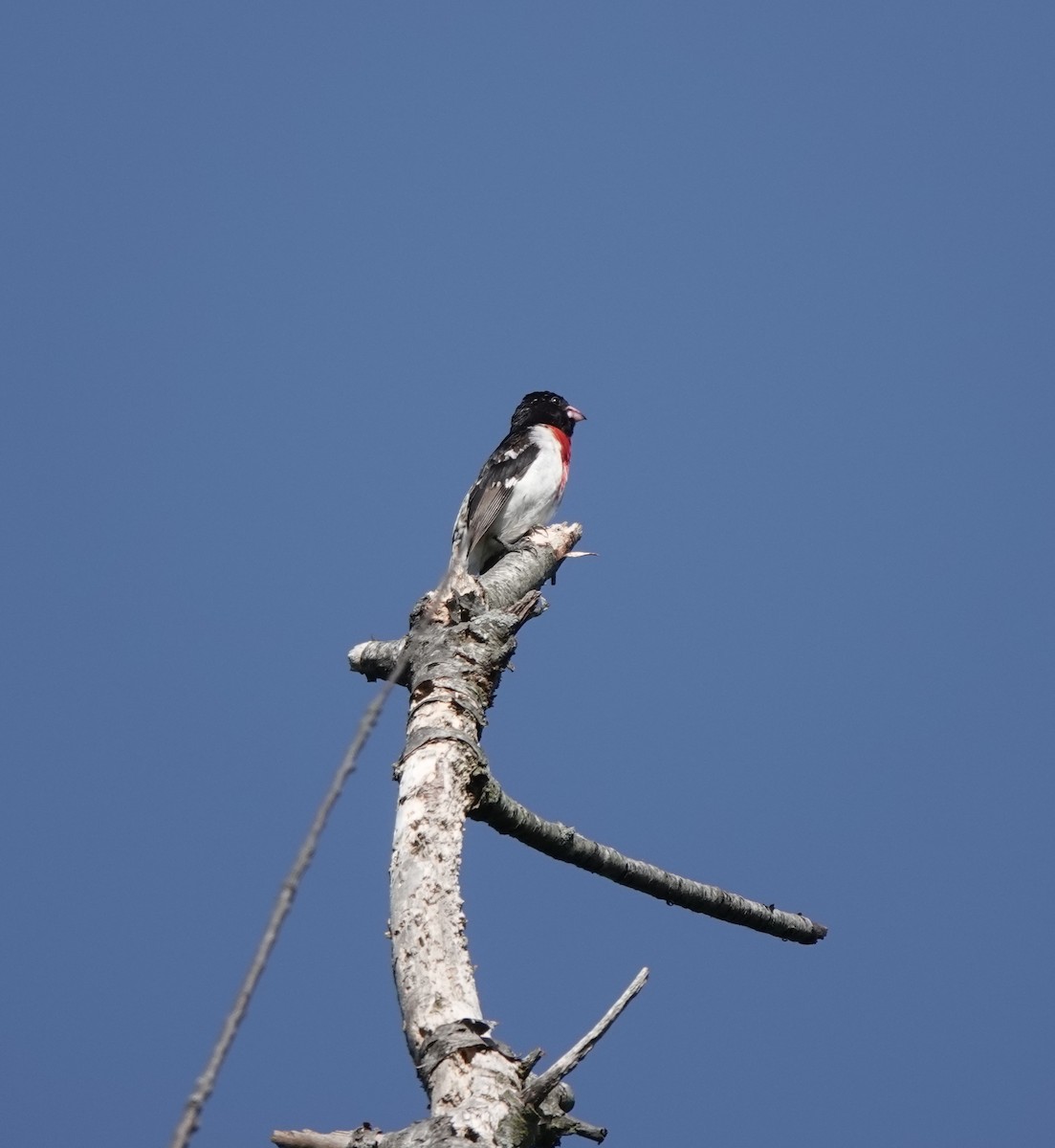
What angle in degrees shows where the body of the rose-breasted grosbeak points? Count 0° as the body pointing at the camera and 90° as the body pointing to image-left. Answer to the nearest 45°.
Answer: approximately 270°
